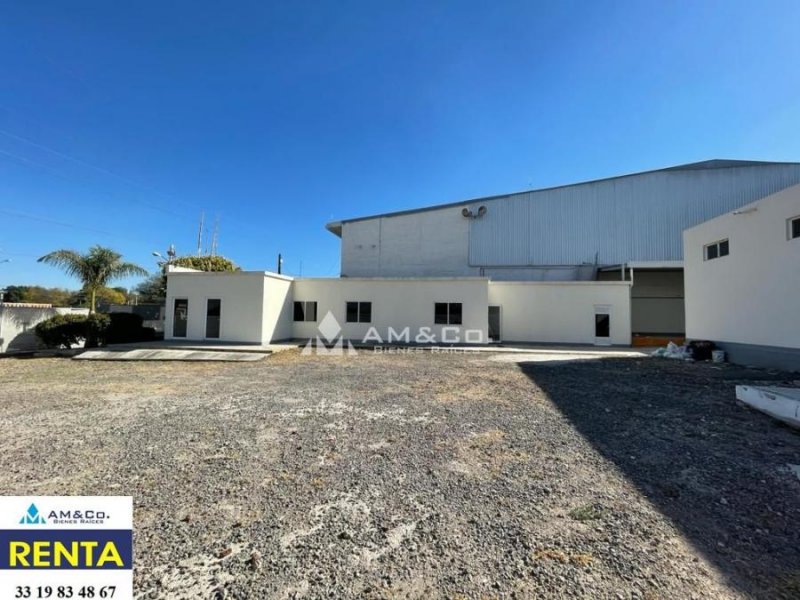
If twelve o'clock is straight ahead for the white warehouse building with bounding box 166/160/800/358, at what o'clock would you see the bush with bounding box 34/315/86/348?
The bush is roughly at 2 o'clock from the white warehouse building.

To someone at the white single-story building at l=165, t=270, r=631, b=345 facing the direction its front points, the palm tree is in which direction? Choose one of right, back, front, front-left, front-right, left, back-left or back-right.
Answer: right

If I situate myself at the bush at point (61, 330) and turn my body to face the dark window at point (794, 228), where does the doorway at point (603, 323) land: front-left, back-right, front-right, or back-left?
front-left

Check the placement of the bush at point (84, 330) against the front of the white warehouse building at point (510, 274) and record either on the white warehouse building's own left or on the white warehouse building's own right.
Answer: on the white warehouse building's own right

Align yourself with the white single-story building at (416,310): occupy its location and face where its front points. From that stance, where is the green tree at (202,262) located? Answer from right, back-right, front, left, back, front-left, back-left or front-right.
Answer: back-right

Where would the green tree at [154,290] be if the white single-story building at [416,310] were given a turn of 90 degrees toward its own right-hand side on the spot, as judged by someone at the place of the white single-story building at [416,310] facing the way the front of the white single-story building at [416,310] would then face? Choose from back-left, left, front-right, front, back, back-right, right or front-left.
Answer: front-right

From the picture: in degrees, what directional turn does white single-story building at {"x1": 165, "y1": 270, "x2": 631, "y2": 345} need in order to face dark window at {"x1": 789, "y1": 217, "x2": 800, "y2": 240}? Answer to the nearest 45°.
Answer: approximately 45° to its left

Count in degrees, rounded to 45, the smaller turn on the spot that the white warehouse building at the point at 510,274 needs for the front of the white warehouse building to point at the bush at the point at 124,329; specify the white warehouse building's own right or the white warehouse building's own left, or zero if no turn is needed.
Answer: approximately 45° to the white warehouse building's own right

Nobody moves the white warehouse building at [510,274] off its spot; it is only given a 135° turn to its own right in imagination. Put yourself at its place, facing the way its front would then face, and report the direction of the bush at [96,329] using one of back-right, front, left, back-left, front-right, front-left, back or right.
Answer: left

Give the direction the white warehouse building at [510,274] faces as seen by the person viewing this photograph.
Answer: facing the viewer

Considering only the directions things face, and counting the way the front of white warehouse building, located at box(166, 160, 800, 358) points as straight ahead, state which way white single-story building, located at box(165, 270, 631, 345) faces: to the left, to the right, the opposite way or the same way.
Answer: the same way

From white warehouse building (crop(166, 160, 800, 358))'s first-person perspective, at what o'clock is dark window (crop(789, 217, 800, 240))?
The dark window is roughly at 11 o'clock from the white warehouse building.

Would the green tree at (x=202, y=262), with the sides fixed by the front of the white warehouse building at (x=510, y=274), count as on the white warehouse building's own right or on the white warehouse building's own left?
on the white warehouse building's own right

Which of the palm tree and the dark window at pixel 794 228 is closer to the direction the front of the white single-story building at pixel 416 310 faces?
the dark window

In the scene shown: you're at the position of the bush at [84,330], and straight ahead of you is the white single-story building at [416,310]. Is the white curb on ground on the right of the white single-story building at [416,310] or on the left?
right

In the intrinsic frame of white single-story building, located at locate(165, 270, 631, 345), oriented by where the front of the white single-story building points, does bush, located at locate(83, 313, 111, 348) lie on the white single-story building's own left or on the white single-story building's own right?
on the white single-story building's own right

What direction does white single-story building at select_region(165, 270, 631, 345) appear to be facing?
toward the camera
